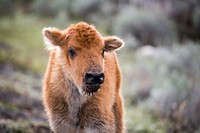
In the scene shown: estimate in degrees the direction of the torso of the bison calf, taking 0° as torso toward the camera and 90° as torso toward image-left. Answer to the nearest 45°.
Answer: approximately 0°
